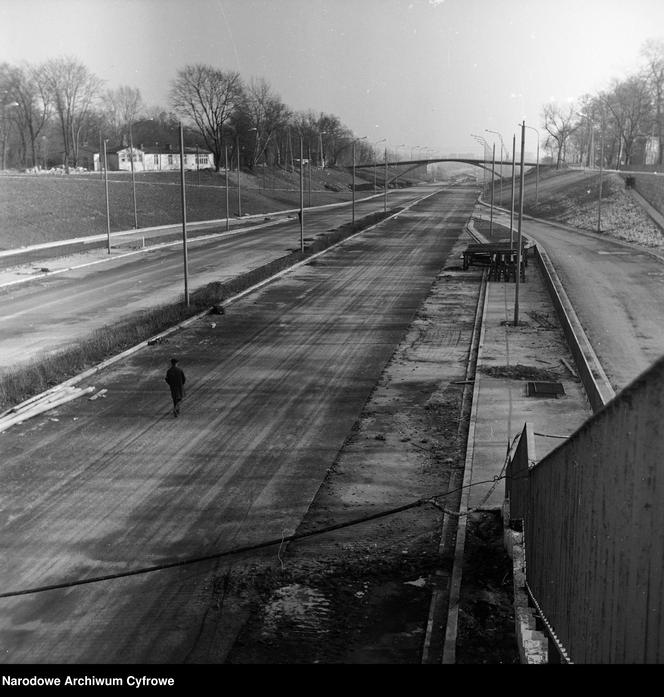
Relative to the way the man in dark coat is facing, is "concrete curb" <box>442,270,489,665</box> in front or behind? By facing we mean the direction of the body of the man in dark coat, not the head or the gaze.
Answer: behind

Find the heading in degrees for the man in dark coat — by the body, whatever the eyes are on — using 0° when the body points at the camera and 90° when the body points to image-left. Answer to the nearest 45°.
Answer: approximately 180°

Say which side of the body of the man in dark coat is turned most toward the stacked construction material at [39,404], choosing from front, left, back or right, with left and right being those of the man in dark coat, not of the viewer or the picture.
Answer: left
